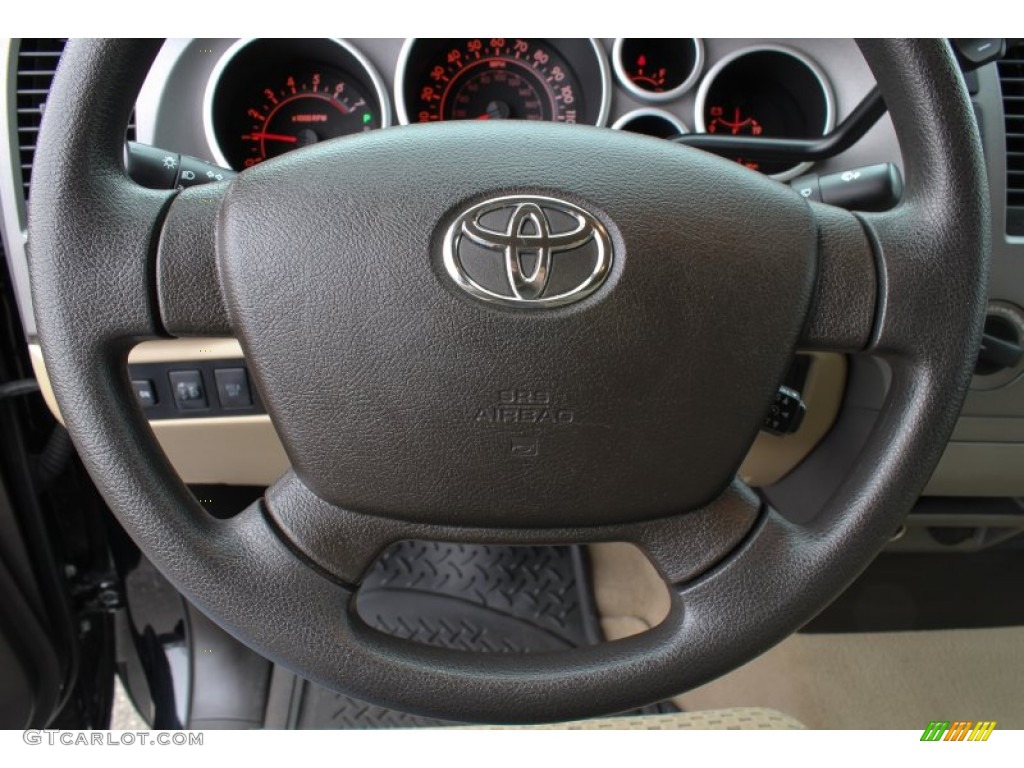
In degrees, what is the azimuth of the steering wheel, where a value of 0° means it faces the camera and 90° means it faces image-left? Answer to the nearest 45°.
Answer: approximately 0°
